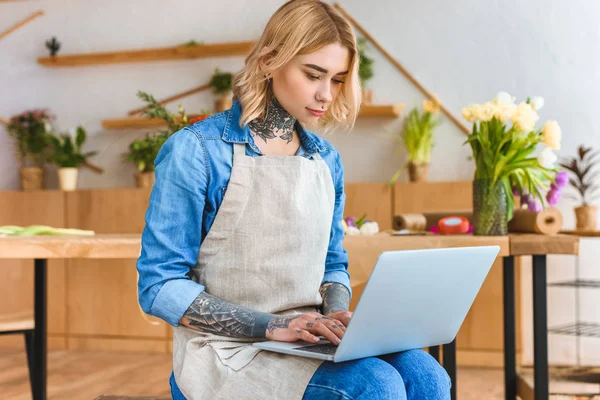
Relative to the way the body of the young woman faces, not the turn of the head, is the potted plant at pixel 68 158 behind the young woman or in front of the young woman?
behind

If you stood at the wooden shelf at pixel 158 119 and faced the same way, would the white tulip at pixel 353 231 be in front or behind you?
in front

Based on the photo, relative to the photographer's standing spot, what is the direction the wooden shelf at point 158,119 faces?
facing the viewer

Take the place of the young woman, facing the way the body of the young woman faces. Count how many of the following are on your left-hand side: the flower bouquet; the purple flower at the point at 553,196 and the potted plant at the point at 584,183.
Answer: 3

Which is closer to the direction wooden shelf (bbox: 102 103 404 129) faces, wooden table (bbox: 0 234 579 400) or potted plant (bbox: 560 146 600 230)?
the wooden table

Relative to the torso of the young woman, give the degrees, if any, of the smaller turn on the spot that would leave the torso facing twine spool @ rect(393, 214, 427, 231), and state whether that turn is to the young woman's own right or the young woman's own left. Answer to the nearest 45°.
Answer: approximately 135° to the young woman's own left

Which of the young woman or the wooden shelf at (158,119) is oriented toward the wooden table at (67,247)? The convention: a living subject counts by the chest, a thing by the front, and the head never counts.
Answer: the wooden shelf

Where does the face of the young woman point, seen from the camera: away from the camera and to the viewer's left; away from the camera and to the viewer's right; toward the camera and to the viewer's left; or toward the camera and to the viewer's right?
toward the camera and to the viewer's right

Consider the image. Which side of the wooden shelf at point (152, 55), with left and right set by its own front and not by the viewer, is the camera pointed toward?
front

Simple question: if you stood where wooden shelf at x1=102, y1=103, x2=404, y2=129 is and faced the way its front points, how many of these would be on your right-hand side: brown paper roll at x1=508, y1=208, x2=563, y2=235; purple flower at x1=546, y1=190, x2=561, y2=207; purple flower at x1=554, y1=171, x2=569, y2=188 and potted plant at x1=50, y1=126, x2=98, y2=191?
1

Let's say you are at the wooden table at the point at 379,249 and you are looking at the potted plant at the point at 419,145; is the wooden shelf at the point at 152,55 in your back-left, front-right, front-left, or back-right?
front-left

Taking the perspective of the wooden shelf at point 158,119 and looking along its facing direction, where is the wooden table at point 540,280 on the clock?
The wooden table is roughly at 11 o'clock from the wooden shelf.
